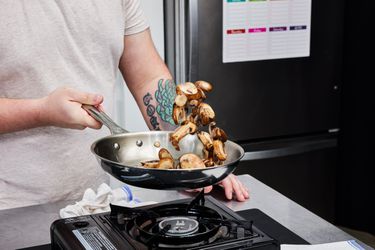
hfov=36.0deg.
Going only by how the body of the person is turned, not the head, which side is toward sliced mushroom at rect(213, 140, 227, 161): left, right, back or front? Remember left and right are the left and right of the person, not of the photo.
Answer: front

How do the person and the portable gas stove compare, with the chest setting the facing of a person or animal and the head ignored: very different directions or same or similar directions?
very different directions

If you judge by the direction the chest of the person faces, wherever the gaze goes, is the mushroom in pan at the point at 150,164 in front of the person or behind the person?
in front

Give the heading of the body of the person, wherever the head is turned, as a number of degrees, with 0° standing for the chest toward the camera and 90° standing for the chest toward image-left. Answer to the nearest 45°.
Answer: approximately 315°

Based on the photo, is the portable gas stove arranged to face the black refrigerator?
no

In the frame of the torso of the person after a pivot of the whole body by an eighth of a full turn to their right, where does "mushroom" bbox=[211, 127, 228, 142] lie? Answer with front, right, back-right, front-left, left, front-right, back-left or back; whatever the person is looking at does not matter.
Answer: front-left

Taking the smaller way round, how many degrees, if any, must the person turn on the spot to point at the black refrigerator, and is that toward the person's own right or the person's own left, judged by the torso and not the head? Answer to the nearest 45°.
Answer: approximately 90° to the person's own left

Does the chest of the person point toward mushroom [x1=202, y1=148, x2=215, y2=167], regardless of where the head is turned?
yes
